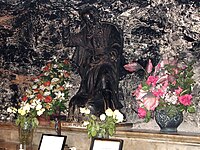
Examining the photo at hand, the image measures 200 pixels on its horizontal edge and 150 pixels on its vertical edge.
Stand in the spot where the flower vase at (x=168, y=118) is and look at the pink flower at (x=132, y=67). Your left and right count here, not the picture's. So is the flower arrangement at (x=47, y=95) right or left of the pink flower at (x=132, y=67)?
left

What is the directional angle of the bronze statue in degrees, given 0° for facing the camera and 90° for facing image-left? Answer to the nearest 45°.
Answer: approximately 0°

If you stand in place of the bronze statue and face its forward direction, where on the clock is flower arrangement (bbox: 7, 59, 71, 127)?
The flower arrangement is roughly at 3 o'clock from the bronze statue.

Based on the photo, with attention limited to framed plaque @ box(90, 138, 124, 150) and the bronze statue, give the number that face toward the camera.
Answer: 2
